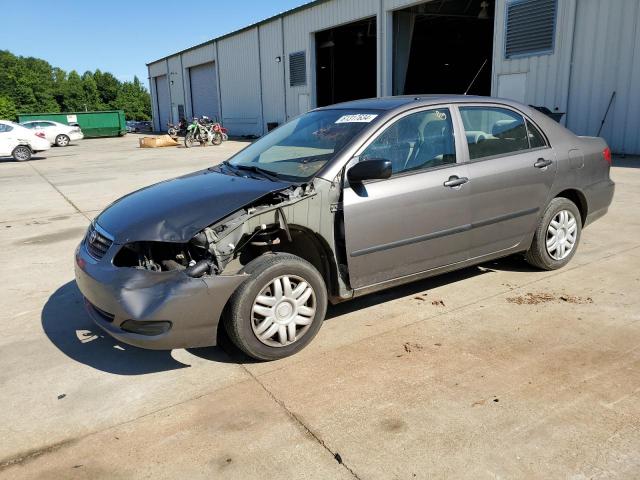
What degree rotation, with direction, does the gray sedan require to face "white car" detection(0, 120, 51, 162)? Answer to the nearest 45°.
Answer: approximately 90° to its right

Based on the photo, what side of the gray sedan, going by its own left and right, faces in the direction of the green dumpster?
right

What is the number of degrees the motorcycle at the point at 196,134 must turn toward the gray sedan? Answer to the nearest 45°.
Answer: approximately 45° to its left

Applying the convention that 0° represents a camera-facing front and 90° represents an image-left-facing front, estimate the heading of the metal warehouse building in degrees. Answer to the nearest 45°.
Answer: approximately 45°

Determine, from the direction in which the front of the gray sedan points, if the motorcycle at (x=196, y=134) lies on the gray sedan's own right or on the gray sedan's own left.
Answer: on the gray sedan's own right

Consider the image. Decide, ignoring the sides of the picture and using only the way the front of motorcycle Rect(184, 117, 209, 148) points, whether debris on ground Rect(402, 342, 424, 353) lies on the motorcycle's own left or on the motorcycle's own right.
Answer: on the motorcycle's own left
